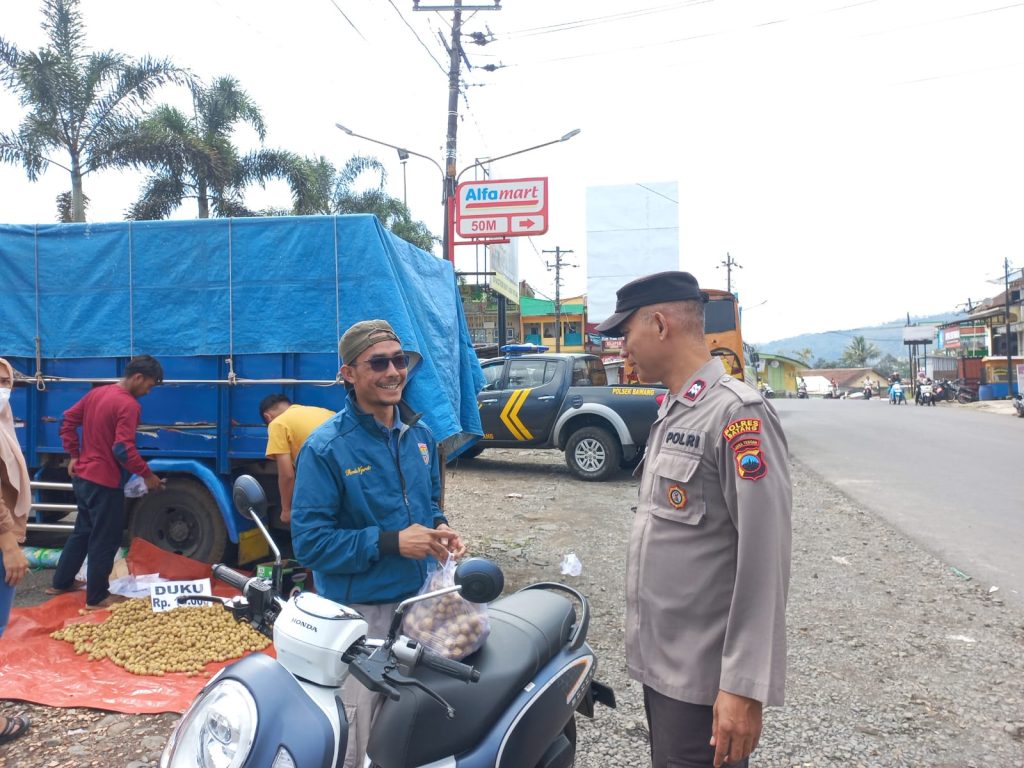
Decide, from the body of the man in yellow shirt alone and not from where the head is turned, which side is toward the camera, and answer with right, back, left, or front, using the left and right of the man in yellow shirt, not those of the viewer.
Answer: left

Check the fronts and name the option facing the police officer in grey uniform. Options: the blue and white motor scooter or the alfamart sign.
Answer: the alfamart sign

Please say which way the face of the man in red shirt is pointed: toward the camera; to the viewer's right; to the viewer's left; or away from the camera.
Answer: to the viewer's right

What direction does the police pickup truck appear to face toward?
to the viewer's left

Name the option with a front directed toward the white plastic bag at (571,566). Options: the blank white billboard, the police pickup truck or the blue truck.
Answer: the blank white billboard

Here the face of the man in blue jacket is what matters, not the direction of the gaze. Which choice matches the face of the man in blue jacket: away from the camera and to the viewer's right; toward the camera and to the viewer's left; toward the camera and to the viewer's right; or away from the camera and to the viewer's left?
toward the camera and to the viewer's right

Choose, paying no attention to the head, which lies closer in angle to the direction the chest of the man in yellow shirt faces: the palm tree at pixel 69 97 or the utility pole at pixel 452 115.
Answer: the palm tree

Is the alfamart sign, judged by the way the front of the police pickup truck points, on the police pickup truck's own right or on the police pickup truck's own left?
on the police pickup truck's own right

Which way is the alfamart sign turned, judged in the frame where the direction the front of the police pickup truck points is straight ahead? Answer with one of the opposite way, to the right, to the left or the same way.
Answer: to the left

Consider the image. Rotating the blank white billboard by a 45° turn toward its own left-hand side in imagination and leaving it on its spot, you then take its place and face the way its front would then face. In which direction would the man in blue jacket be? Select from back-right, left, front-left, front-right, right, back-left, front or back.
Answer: front-right

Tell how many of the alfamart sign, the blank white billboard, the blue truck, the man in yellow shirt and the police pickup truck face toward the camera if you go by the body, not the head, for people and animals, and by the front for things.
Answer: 2

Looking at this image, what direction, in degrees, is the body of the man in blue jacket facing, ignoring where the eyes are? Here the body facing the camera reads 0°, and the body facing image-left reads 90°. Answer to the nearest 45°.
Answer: approximately 315°

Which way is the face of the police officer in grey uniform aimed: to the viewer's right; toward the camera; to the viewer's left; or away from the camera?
to the viewer's left

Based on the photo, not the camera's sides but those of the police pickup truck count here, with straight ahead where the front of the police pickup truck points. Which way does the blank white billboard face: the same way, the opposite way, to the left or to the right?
to the left

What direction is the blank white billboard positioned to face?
toward the camera

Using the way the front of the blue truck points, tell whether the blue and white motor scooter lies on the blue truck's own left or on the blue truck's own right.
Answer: on the blue truck's own left

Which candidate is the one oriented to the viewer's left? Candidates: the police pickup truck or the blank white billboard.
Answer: the police pickup truck
